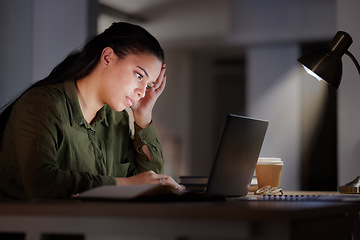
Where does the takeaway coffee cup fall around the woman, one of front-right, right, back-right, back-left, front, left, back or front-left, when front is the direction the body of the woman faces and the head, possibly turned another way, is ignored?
front-left

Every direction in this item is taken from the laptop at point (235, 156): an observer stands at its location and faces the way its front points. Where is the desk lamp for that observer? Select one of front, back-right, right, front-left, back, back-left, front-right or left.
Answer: right

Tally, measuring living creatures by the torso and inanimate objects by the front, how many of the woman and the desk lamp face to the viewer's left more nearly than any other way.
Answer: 1

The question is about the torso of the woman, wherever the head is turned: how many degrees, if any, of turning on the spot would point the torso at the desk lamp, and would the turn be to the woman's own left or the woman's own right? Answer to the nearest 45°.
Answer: approximately 45° to the woman's own left

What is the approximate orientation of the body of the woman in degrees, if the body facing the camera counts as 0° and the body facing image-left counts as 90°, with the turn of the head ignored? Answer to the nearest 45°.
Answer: approximately 315°

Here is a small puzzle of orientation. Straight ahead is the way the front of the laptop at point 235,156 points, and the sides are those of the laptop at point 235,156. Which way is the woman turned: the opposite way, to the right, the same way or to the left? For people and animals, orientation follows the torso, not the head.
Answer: the opposite way

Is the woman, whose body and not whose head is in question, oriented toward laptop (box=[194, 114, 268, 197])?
yes

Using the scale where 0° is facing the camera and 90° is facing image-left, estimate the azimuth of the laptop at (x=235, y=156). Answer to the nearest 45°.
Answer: approximately 135°

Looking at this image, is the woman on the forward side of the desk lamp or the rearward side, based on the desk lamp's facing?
on the forward side

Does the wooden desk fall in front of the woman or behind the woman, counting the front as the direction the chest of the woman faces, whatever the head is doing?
in front

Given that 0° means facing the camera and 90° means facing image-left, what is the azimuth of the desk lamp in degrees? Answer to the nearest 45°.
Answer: approximately 90°
